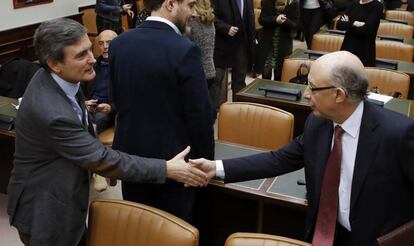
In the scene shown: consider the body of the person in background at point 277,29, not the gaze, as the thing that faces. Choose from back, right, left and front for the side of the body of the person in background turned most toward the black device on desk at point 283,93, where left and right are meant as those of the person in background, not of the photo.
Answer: front

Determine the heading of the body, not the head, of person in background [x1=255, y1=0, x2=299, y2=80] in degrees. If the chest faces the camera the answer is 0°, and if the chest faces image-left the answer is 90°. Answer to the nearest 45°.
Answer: approximately 0°

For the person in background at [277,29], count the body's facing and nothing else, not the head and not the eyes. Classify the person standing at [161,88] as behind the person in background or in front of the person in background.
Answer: in front

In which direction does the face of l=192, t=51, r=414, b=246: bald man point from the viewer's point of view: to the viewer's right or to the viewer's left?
to the viewer's left

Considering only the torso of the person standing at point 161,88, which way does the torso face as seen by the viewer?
away from the camera

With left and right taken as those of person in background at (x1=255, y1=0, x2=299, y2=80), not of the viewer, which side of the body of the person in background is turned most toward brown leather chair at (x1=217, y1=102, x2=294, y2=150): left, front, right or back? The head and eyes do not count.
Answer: front

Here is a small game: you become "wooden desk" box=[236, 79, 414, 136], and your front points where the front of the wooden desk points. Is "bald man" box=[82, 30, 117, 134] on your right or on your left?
on your right

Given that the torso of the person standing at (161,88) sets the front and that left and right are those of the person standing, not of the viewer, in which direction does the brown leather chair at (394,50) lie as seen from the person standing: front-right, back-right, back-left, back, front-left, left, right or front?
front-right

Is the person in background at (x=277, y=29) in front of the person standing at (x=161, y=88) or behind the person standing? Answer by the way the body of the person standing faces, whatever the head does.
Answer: in front

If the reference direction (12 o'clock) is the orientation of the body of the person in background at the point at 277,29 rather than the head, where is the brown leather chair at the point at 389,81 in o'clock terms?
The brown leather chair is roughly at 11 o'clock from the person in background.
